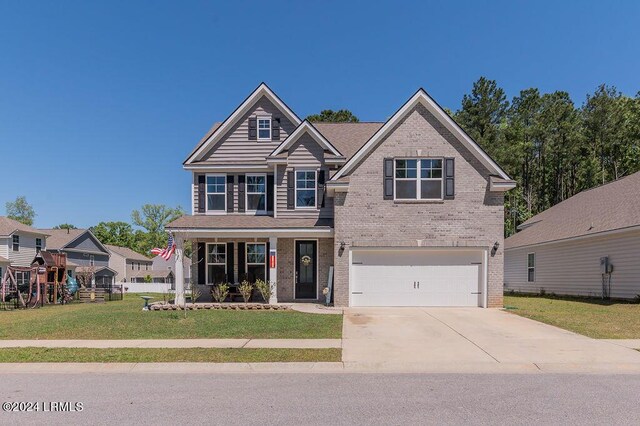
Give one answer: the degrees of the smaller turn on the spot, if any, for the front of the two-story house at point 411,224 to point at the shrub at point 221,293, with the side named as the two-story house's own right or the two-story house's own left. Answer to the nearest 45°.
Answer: approximately 90° to the two-story house's own right

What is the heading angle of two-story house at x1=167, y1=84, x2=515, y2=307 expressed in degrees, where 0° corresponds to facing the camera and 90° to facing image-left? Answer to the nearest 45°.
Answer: approximately 0°

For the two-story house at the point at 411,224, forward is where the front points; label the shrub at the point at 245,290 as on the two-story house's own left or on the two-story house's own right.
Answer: on the two-story house's own right
